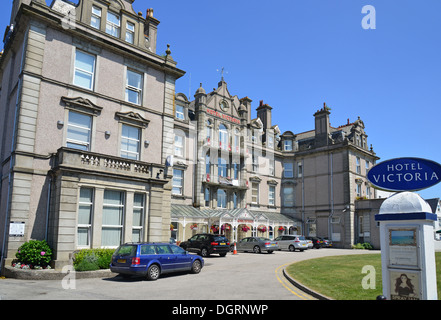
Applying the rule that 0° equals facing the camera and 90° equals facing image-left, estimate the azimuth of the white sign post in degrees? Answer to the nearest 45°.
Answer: approximately 0°

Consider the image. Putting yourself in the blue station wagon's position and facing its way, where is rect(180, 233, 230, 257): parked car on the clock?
The parked car is roughly at 11 o'clock from the blue station wagon.

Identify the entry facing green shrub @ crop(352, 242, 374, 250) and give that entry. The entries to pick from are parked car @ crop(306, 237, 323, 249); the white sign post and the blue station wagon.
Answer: the blue station wagon

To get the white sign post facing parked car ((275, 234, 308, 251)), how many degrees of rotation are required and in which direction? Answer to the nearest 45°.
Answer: approximately 180°

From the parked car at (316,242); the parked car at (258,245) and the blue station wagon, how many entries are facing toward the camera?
0

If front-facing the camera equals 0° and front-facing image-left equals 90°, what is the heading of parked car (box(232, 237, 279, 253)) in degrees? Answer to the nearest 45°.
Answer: approximately 135°

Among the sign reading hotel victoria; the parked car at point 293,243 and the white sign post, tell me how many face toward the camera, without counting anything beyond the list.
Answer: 2

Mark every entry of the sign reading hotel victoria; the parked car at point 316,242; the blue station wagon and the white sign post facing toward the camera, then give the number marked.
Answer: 2

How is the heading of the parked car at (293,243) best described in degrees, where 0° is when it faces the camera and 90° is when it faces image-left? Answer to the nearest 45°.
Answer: approximately 135°

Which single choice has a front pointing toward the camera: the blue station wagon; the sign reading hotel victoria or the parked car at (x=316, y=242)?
the sign reading hotel victoria

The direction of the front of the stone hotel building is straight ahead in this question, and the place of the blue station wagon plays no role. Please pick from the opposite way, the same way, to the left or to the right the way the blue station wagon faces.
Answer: to the left
